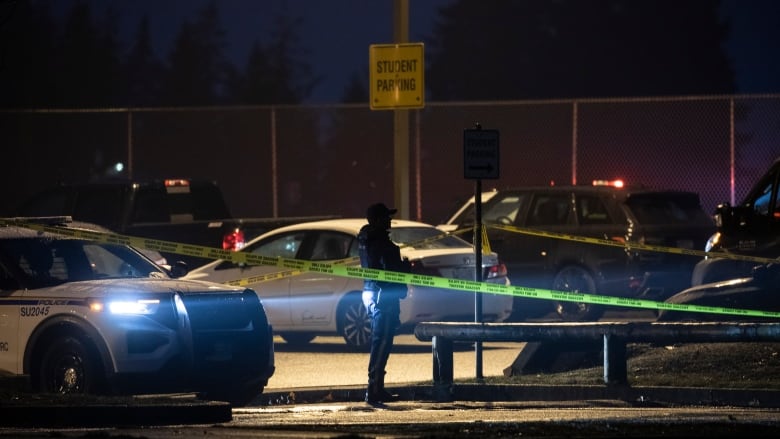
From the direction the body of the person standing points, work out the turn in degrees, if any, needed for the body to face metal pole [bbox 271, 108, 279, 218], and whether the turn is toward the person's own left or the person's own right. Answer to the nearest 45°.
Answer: approximately 90° to the person's own left

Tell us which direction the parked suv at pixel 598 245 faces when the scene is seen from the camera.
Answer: facing away from the viewer and to the left of the viewer

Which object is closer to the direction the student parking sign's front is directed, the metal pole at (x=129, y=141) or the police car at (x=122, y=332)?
the police car

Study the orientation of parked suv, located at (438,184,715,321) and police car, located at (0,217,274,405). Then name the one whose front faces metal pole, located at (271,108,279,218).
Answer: the parked suv
